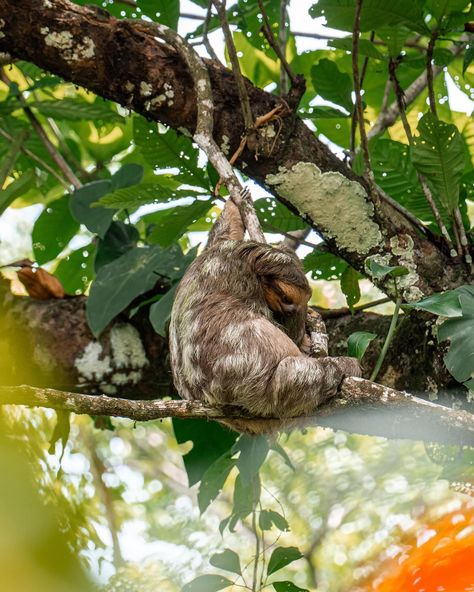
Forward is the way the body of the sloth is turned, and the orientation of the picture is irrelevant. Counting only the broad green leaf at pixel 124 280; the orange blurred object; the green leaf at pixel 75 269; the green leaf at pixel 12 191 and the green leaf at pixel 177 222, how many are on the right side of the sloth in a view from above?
1

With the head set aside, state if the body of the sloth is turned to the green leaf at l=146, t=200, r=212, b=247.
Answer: no

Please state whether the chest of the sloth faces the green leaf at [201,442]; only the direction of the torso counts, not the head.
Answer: no

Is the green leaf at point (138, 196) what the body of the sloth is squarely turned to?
no

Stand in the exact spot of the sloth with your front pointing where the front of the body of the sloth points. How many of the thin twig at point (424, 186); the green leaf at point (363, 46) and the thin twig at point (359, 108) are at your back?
0

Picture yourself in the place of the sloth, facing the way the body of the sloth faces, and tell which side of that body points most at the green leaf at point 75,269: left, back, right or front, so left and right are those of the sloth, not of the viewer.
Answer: left

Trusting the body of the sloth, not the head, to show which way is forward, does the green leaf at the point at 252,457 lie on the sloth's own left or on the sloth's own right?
on the sloth's own left

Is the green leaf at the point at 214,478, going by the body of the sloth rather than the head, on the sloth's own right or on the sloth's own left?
on the sloth's own left
